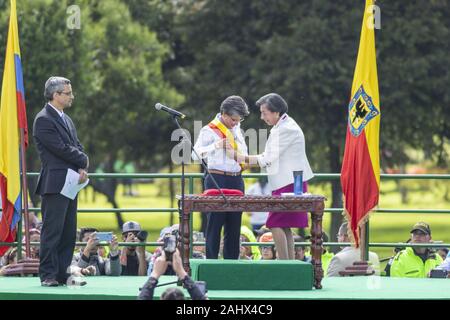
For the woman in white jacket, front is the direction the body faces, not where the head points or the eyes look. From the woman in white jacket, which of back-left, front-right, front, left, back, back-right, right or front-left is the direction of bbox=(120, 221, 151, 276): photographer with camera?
front-right

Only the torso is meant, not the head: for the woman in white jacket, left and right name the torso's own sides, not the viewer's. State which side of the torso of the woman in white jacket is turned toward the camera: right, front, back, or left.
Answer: left

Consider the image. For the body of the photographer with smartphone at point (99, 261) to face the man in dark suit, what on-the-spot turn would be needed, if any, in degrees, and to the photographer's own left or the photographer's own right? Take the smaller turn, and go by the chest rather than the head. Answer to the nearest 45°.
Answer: approximately 45° to the photographer's own right

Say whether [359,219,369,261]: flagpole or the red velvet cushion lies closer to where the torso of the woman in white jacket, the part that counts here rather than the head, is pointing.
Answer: the red velvet cushion

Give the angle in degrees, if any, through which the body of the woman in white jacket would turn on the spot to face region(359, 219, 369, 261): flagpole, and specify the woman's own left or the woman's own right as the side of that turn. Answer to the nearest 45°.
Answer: approximately 135° to the woman's own right

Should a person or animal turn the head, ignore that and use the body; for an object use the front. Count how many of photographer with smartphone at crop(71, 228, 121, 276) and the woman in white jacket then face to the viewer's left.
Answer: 1

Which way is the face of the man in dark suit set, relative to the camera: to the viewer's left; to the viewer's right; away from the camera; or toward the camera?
to the viewer's right

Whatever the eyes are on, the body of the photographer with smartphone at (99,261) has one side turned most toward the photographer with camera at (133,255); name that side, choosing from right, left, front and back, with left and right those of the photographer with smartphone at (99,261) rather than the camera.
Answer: left
